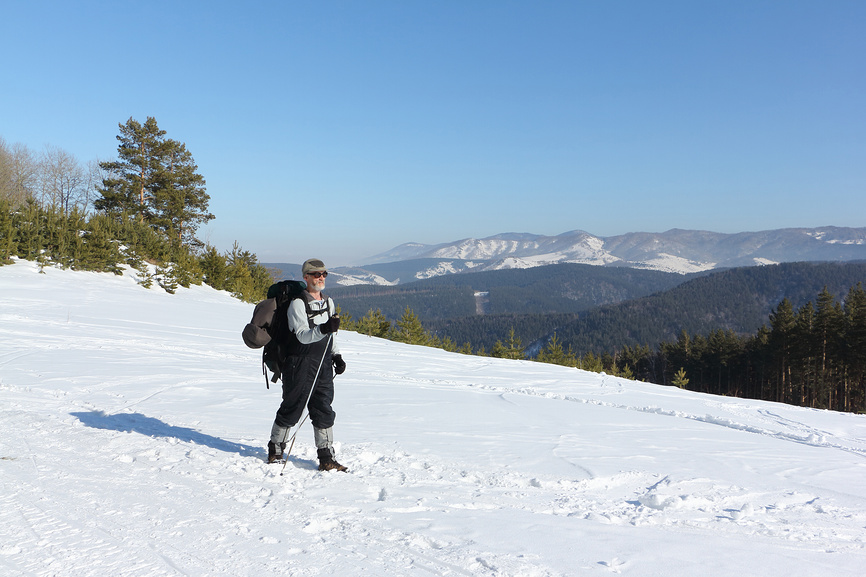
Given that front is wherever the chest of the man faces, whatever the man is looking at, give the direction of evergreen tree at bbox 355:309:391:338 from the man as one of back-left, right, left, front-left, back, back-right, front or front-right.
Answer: back-left

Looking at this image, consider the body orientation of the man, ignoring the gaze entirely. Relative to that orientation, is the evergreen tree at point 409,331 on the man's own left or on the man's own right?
on the man's own left

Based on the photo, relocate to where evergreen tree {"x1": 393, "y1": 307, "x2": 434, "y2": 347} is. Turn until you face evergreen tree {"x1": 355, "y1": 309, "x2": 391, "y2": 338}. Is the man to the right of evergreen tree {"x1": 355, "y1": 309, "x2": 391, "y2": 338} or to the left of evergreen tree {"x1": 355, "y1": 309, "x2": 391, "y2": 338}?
left

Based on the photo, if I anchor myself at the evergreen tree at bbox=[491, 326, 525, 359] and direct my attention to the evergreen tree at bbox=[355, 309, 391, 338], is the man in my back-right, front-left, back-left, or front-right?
front-left

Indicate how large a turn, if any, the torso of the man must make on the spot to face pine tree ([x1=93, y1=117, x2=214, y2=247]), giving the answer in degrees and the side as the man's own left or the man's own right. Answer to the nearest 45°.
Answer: approximately 135° to the man's own left

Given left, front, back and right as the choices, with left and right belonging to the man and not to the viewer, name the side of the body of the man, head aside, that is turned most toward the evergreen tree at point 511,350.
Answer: left

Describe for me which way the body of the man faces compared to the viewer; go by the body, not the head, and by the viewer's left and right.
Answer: facing the viewer and to the right of the viewer
